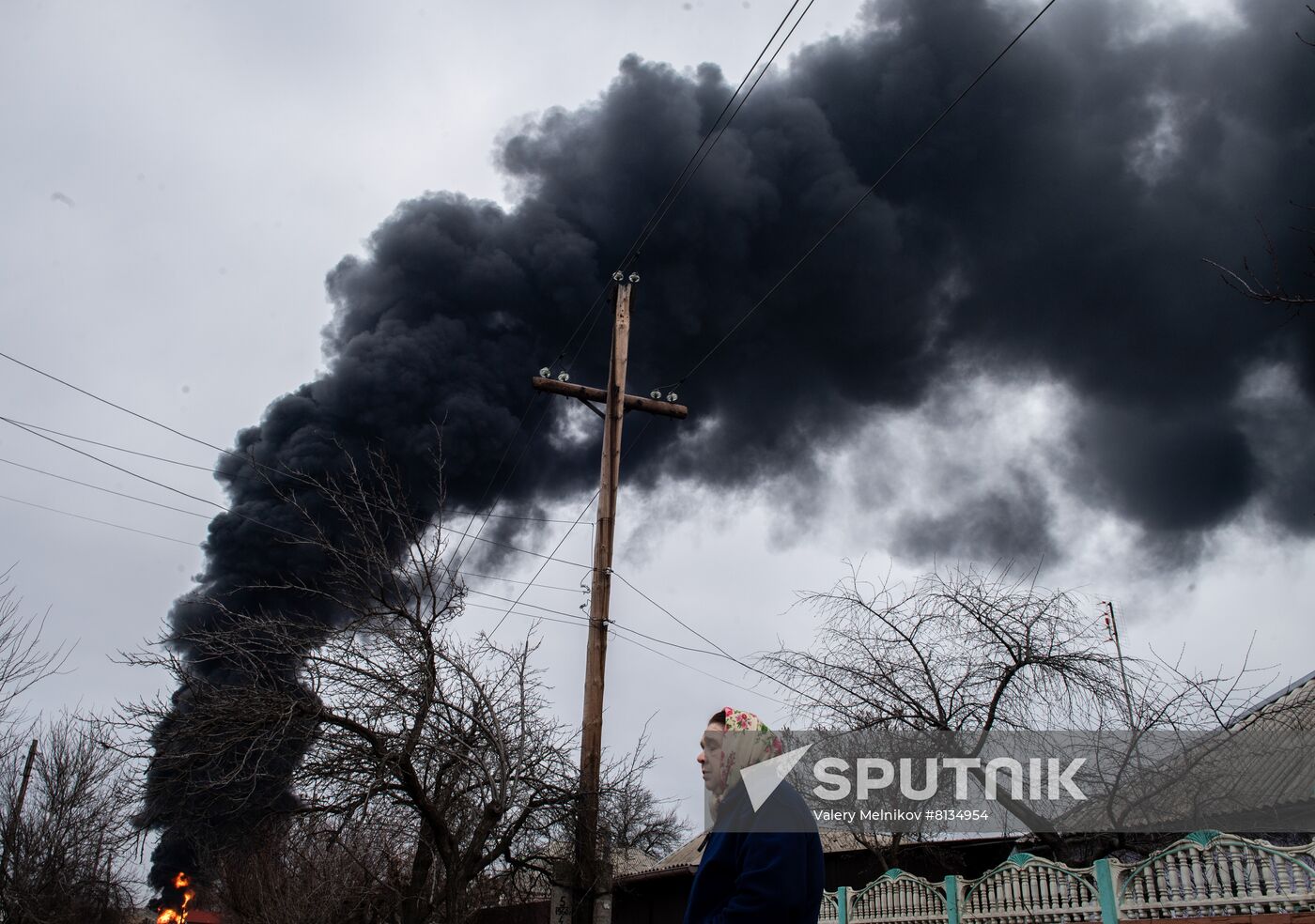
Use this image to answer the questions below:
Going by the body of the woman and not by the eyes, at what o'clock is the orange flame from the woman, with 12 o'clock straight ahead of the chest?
The orange flame is roughly at 2 o'clock from the woman.

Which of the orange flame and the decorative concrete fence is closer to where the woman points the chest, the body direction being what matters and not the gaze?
the orange flame

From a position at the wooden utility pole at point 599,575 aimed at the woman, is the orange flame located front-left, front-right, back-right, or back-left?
back-right

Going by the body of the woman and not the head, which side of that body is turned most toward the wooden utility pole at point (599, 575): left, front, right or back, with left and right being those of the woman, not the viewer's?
right

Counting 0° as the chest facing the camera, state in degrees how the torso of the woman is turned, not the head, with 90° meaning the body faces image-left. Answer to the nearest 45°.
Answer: approximately 90°

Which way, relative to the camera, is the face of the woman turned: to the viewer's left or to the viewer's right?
to the viewer's left
